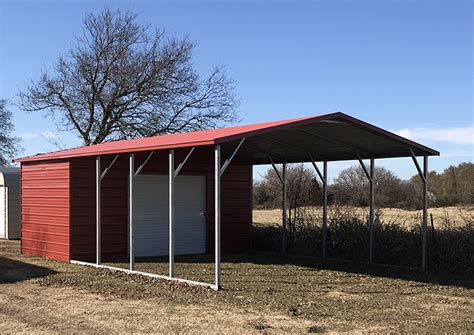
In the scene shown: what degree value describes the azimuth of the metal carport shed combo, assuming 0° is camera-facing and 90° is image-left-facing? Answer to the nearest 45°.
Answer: approximately 315°
